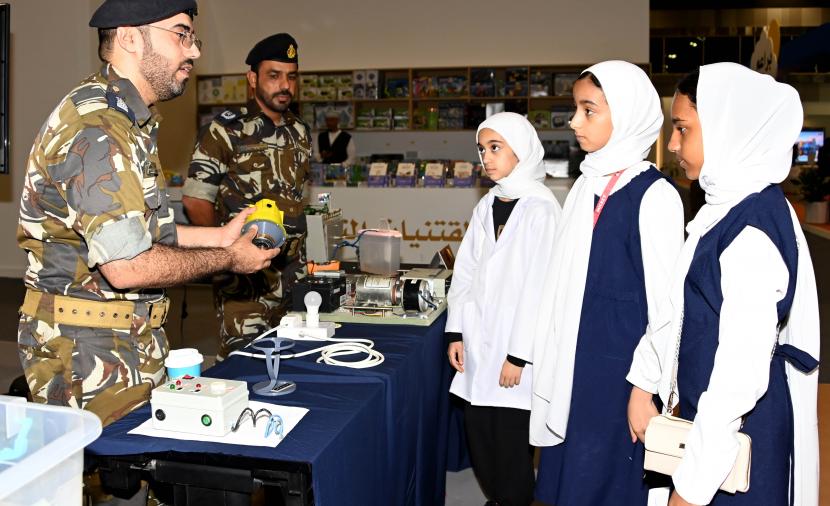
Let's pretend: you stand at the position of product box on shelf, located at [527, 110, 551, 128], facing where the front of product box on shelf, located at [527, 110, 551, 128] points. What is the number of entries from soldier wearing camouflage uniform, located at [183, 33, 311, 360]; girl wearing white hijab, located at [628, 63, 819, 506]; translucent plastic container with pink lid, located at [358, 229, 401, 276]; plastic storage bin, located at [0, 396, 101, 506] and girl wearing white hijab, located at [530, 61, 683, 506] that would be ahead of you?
5

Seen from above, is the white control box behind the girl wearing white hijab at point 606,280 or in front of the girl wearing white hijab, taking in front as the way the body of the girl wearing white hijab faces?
in front

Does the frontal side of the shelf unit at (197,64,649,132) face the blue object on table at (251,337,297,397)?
yes

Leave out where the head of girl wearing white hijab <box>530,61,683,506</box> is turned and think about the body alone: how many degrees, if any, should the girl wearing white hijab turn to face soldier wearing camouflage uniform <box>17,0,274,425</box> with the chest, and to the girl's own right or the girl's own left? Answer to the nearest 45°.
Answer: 0° — they already face them

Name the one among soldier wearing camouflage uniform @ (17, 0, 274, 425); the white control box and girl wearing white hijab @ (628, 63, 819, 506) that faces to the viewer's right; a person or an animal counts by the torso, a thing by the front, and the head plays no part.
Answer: the soldier wearing camouflage uniform

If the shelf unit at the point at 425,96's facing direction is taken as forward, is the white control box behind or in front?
in front

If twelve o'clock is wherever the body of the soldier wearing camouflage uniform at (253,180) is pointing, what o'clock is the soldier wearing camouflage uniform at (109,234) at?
the soldier wearing camouflage uniform at (109,234) is roughly at 2 o'clock from the soldier wearing camouflage uniform at (253,180).

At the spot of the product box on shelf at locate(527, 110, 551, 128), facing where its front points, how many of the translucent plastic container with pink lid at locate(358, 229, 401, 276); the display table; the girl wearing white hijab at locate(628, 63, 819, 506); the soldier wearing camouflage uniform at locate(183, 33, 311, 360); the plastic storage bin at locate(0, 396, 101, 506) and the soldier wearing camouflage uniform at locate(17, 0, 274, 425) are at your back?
0

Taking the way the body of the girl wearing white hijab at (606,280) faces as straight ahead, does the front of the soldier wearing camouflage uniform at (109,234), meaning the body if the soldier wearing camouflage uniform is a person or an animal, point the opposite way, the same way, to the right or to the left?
the opposite way

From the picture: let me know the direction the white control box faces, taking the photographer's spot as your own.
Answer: facing the viewer

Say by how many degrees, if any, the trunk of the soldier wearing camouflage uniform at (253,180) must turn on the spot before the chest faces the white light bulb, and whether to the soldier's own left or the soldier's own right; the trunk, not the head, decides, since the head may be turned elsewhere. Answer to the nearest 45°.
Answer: approximately 45° to the soldier's own right

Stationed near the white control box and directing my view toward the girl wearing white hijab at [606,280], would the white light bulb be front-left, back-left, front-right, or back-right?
front-left

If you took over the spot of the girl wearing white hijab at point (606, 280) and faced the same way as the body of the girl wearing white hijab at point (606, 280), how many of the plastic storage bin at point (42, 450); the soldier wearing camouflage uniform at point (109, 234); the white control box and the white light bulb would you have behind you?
0

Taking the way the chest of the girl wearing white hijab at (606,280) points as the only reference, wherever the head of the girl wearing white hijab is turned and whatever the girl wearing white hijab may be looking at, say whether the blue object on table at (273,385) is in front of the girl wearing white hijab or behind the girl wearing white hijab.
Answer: in front

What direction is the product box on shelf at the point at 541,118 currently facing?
toward the camera

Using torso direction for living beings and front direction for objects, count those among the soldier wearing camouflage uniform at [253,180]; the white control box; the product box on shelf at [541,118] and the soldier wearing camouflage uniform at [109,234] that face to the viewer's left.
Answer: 0

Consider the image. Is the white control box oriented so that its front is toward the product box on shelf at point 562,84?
no

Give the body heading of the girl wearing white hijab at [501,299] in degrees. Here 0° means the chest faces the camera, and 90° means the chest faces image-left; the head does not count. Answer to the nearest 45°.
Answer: approximately 45°

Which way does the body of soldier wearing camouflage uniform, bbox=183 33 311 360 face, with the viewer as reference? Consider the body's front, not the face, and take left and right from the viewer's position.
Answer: facing the viewer and to the right of the viewer

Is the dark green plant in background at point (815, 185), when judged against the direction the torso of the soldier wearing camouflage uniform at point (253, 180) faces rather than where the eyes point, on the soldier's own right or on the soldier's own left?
on the soldier's own left

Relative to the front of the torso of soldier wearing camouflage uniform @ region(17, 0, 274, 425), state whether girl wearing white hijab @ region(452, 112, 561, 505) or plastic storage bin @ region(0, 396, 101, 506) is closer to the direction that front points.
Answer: the girl wearing white hijab

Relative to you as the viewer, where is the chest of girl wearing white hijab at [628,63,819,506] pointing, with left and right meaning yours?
facing to the left of the viewer
